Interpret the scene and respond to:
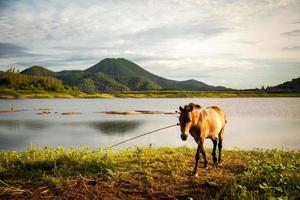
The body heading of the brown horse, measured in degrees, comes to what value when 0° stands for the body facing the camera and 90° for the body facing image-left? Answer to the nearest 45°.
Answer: approximately 45°
